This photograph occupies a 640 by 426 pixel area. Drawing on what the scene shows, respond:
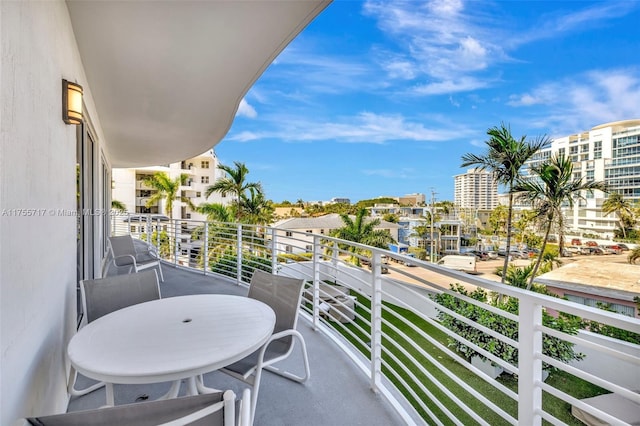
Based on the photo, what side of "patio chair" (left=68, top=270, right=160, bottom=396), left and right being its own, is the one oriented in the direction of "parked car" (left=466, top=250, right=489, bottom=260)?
left

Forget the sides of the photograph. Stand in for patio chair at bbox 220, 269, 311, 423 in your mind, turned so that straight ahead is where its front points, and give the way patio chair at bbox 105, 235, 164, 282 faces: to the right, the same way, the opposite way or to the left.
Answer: to the left

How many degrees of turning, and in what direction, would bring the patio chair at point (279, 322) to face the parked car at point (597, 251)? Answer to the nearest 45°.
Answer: approximately 180°

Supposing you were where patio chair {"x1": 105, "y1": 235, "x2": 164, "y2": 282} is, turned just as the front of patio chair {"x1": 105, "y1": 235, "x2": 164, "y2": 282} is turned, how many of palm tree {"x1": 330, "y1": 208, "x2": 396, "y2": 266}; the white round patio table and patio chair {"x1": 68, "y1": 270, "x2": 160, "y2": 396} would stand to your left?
1

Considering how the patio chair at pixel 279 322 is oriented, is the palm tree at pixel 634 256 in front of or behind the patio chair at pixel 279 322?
behind

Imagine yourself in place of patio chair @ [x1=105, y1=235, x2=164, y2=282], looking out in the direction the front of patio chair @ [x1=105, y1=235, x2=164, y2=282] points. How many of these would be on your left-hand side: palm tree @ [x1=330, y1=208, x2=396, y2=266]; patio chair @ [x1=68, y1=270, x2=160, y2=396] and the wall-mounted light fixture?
1

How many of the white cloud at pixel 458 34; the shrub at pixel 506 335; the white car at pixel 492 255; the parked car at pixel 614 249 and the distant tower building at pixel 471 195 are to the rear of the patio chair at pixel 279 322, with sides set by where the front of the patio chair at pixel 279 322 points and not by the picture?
5

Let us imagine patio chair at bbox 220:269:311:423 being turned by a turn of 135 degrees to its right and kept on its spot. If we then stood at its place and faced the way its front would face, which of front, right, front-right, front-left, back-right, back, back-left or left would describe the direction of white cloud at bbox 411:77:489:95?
front-right

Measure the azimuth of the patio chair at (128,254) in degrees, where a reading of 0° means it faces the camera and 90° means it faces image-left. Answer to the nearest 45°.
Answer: approximately 315°

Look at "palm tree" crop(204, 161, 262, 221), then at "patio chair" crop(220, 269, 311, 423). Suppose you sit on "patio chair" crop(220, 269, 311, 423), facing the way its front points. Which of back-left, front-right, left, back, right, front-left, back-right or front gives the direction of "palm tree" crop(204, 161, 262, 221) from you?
back-right

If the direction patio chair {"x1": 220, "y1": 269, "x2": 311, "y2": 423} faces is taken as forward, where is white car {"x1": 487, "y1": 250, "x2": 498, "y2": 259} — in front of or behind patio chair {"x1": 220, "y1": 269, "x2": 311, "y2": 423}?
behind

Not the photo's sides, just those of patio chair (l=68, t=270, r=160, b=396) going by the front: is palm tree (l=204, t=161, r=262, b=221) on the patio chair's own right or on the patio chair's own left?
on the patio chair's own left
